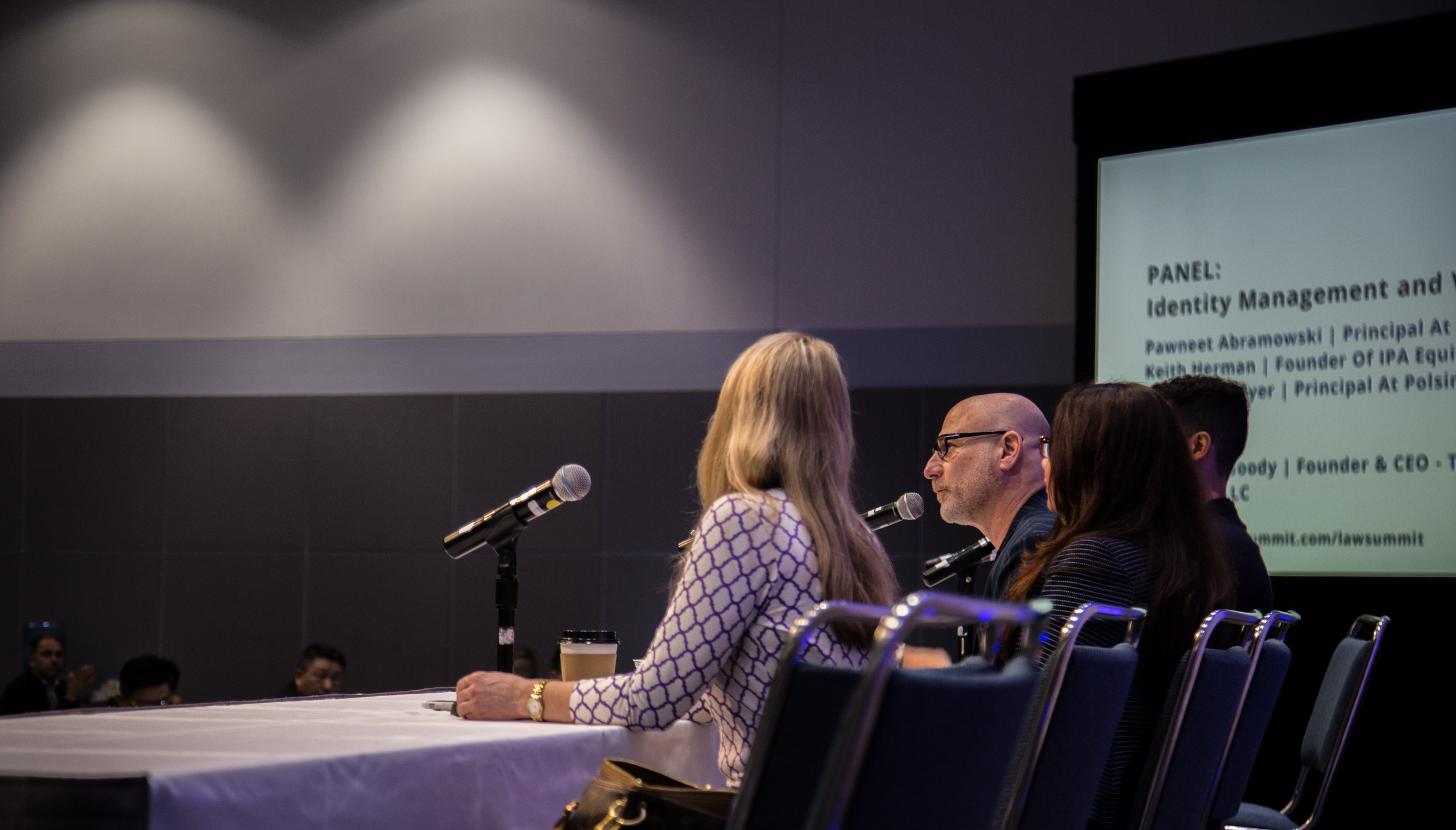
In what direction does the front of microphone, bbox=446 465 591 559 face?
to the viewer's right

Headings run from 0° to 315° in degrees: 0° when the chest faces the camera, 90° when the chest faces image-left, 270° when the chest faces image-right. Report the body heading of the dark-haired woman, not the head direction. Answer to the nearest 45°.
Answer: approximately 135°

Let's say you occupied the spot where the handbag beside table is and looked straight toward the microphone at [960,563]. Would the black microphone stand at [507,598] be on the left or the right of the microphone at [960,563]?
left

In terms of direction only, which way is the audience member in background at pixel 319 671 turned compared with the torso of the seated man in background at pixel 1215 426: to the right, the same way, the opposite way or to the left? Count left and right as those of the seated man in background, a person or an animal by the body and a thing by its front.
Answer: the opposite way

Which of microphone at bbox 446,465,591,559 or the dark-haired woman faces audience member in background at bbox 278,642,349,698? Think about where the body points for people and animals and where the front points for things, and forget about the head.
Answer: the dark-haired woman

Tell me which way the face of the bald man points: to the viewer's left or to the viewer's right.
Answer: to the viewer's left

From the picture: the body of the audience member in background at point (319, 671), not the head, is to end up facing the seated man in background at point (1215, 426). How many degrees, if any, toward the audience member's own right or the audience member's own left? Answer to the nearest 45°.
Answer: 0° — they already face them

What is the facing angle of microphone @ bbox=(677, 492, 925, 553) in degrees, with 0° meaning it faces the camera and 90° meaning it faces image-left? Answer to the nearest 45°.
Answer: approximately 270°

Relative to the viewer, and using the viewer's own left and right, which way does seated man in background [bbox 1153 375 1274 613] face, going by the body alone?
facing to the left of the viewer
